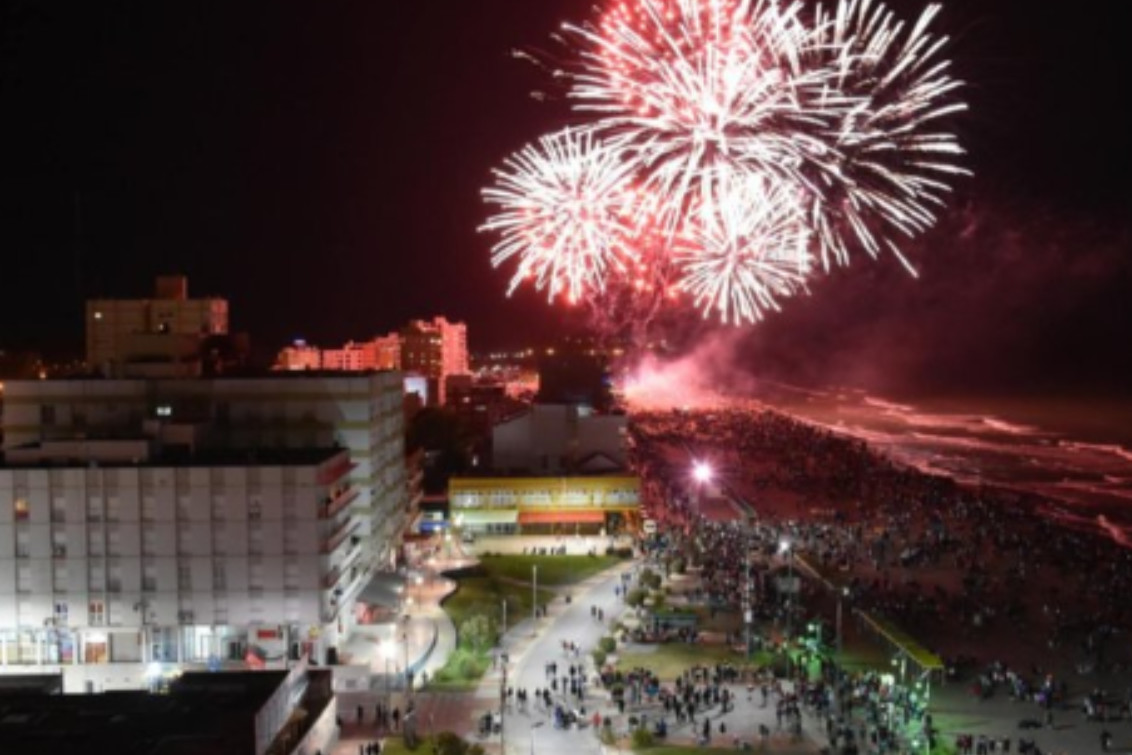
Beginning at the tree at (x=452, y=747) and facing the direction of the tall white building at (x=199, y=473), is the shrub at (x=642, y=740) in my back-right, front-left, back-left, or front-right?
back-right

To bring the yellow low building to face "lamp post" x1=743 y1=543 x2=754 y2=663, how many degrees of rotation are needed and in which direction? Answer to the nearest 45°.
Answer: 0° — it already faces it

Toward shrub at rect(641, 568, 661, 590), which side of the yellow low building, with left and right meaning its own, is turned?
front

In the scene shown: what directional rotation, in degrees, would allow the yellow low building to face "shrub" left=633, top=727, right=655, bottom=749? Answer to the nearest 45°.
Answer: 0° — it already faces it

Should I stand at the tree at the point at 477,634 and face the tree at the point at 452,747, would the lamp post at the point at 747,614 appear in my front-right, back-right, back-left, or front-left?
back-left

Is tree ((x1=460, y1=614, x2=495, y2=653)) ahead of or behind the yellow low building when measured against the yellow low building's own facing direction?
ahead

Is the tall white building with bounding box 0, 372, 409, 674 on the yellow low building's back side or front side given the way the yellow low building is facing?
on the front side

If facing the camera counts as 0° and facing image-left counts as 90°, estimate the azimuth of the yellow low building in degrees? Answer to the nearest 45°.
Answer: approximately 0°

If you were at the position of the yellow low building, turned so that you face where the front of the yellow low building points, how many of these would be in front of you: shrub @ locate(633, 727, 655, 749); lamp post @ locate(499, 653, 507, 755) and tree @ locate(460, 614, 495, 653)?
3

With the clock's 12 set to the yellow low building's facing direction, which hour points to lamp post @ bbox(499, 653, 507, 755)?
The lamp post is roughly at 12 o'clock from the yellow low building.
